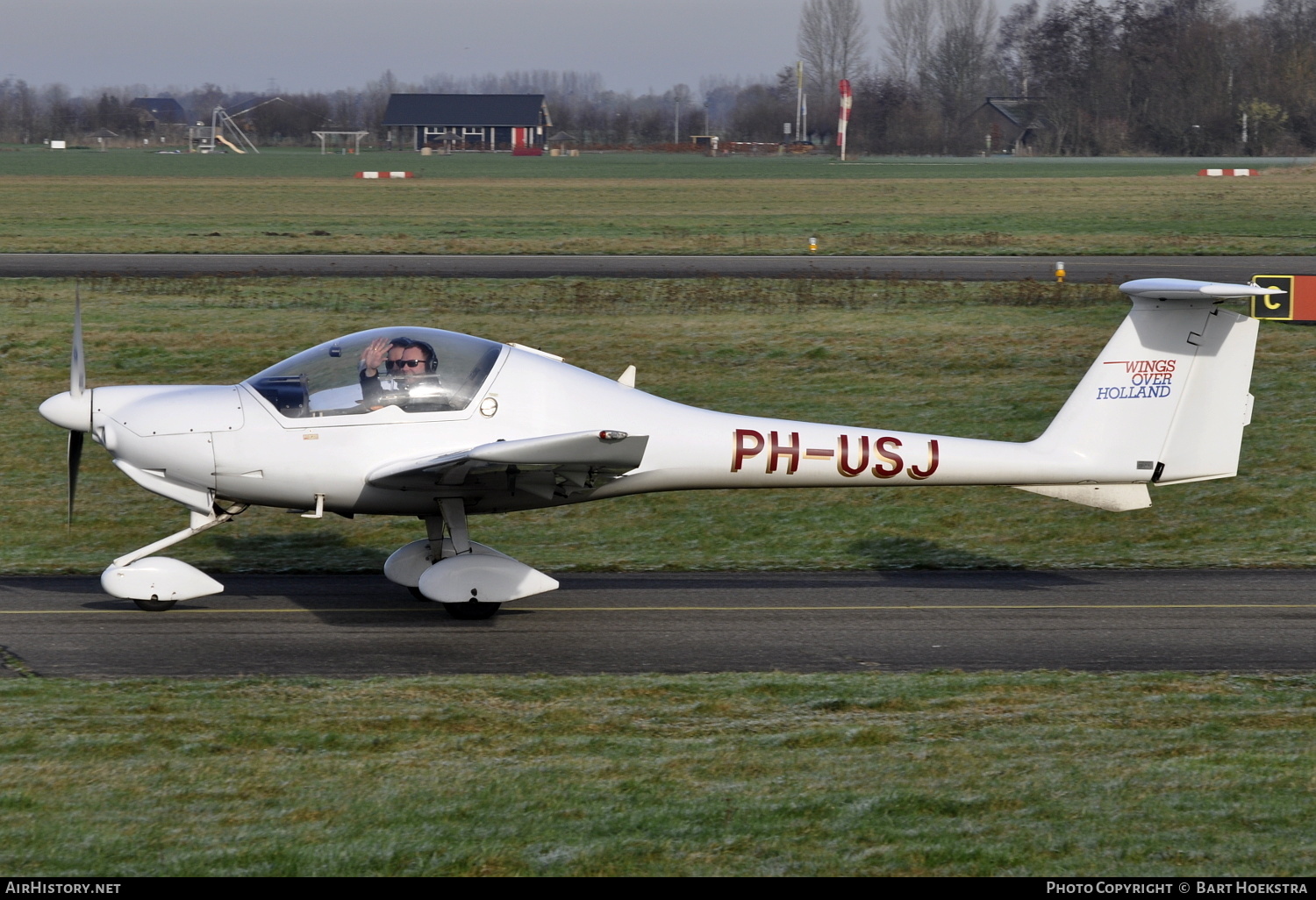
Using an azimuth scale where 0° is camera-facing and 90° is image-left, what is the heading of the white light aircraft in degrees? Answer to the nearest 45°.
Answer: approximately 90°
